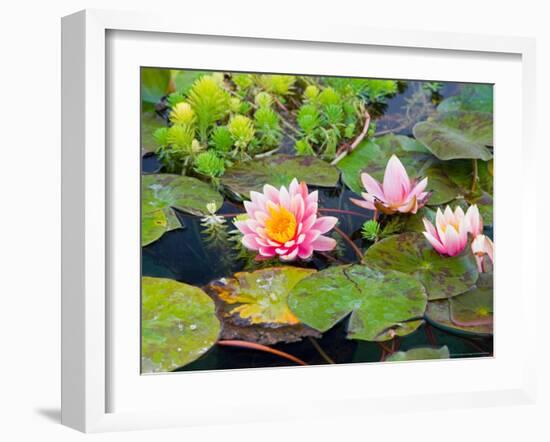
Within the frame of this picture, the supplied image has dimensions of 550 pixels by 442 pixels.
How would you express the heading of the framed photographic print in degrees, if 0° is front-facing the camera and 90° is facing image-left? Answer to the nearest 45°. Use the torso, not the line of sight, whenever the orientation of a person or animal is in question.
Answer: approximately 315°
